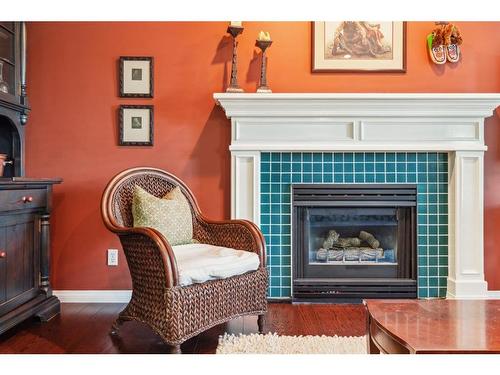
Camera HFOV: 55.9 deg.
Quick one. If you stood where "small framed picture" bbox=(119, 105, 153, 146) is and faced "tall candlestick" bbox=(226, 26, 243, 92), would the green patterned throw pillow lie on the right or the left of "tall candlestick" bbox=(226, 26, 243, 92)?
right

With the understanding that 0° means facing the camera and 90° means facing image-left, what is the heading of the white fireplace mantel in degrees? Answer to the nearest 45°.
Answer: approximately 0°

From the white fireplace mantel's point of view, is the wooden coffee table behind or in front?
in front

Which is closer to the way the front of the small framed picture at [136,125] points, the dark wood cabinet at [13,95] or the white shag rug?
the white shag rug

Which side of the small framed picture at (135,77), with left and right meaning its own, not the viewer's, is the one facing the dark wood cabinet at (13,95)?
right

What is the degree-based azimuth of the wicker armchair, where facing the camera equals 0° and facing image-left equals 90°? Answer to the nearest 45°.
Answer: approximately 315°
